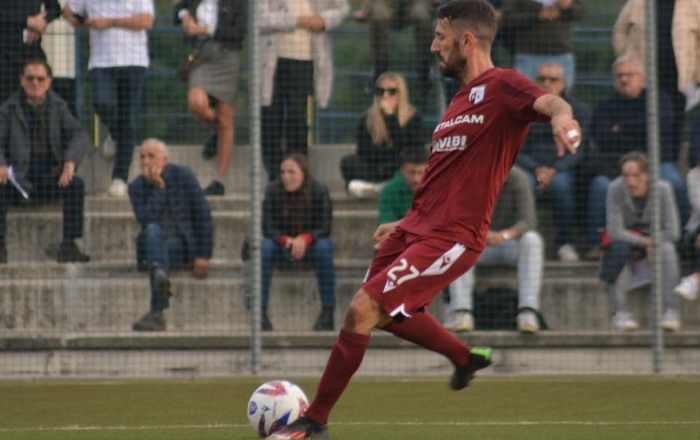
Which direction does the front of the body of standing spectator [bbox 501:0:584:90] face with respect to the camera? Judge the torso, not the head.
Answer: toward the camera

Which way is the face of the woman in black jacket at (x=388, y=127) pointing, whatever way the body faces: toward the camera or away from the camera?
toward the camera

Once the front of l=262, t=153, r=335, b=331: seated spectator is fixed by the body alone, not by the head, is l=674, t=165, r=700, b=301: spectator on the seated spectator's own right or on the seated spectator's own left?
on the seated spectator's own left

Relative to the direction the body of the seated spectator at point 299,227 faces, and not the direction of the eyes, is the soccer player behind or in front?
in front

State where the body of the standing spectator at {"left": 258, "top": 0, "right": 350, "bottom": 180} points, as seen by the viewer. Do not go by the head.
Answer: toward the camera

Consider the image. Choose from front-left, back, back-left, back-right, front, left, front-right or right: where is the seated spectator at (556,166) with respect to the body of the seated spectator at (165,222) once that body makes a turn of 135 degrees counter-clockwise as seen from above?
front

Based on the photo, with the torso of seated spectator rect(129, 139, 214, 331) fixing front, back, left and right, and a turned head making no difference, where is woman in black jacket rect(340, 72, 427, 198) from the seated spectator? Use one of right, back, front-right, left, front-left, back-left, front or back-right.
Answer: back-left

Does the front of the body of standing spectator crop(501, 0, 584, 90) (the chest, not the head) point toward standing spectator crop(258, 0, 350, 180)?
no

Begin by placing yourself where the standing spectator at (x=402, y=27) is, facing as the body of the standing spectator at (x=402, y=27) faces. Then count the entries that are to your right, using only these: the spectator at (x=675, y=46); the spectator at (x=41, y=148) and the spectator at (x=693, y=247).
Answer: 1

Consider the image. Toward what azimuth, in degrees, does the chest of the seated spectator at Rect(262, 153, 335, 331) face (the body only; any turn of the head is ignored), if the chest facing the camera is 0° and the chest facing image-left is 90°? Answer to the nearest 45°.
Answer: approximately 0°

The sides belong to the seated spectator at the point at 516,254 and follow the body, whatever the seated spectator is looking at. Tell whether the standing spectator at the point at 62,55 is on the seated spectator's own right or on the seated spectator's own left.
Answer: on the seated spectator's own right

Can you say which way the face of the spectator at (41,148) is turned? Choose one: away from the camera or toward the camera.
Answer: toward the camera

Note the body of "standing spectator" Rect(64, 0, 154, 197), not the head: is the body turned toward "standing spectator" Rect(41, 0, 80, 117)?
no

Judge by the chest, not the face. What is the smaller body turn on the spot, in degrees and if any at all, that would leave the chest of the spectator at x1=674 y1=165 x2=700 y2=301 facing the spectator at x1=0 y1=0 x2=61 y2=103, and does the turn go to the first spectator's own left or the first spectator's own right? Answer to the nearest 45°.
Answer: approximately 45° to the first spectator's own right

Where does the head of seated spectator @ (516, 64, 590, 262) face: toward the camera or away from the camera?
toward the camera

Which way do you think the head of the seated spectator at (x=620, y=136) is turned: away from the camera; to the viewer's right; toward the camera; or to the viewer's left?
toward the camera
